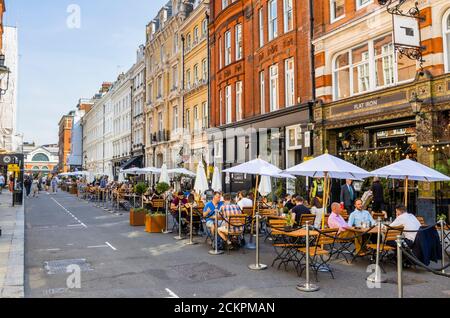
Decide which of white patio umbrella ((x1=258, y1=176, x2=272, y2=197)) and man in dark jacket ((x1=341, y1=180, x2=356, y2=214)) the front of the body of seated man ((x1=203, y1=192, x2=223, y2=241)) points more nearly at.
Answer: the man in dark jacket

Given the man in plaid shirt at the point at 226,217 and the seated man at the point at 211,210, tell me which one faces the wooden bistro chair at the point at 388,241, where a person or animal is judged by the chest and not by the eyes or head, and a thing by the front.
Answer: the seated man

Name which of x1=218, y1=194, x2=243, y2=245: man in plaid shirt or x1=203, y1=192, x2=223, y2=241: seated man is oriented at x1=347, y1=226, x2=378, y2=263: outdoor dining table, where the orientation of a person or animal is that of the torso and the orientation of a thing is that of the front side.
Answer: the seated man

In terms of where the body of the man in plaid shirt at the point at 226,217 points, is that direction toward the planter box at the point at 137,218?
yes

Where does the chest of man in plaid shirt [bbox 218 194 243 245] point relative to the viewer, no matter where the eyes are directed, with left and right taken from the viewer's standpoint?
facing away from the viewer and to the left of the viewer

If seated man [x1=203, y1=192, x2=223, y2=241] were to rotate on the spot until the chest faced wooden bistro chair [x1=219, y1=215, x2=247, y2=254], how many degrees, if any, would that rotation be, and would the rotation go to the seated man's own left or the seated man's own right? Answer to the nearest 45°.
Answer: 0° — they already face it

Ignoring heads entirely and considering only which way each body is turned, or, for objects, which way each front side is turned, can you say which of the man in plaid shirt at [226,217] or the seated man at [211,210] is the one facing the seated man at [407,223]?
the seated man at [211,210]

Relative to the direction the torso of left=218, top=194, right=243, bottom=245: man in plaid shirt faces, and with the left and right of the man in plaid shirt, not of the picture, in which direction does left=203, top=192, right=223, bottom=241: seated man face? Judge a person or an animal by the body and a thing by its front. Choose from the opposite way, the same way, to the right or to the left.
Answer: the opposite way

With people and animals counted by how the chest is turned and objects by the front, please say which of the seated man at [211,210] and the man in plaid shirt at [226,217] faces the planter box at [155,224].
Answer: the man in plaid shirt

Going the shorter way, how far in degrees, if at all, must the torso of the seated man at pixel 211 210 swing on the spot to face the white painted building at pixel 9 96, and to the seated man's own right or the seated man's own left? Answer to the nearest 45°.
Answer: approximately 180°

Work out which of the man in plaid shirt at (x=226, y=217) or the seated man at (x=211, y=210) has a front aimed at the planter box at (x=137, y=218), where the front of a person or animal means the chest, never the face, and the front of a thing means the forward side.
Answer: the man in plaid shirt
